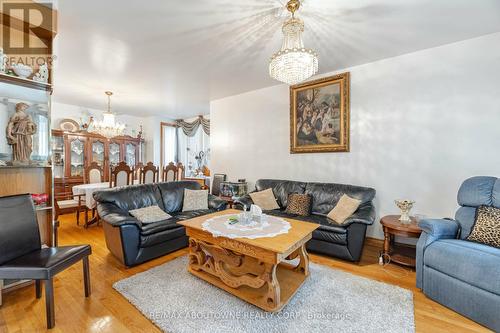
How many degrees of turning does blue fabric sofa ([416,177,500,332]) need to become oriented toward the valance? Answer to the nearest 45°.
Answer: approximately 45° to its right

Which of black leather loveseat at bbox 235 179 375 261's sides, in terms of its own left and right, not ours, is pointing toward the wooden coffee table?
front

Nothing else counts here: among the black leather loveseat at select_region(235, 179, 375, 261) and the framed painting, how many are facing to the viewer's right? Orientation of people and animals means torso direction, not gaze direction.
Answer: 0

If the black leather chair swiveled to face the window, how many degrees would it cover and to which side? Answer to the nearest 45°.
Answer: approximately 90° to its left

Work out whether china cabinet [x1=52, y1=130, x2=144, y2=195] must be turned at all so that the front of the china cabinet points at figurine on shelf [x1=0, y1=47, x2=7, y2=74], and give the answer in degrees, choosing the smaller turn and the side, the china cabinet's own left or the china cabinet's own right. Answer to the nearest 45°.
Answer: approximately 45° to the china cabinet's own right

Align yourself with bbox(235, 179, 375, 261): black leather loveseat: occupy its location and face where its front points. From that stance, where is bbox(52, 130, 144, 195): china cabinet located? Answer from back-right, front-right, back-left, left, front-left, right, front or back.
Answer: front-right

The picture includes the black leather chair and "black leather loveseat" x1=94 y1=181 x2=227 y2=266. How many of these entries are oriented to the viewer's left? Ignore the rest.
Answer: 0

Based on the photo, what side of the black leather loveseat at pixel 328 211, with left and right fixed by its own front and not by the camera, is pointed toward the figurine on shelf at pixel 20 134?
front

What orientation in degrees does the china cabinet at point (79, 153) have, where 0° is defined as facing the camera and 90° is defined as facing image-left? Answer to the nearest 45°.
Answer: approximately 315°

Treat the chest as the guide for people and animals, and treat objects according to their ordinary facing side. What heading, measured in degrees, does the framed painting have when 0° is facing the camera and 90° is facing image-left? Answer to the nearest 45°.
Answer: approximately 45°

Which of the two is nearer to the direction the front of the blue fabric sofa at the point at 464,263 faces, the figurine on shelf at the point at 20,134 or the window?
the figurine on shelf
